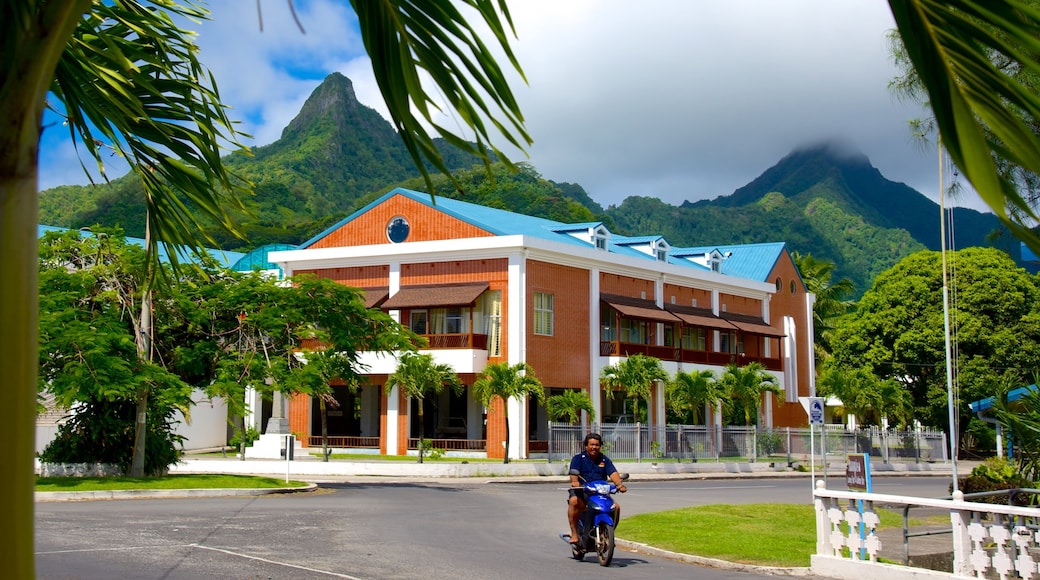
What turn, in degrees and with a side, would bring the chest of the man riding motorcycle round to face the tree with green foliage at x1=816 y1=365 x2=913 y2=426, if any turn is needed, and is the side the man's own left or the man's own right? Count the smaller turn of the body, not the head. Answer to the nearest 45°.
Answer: approximately 180°

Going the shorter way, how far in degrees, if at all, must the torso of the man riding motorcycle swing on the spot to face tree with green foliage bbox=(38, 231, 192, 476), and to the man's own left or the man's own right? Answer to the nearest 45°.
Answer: approximately 135° to the man's own right

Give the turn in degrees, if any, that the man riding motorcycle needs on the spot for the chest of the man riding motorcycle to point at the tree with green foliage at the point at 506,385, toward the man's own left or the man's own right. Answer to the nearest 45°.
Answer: approximately 180°

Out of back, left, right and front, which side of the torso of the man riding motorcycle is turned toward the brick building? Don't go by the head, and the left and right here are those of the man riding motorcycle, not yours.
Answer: back

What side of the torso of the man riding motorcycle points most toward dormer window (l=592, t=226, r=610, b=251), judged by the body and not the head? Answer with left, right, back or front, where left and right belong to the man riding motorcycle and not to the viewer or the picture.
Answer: back

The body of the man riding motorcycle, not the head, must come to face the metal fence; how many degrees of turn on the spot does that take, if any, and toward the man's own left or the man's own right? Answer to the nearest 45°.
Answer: approximately 180°

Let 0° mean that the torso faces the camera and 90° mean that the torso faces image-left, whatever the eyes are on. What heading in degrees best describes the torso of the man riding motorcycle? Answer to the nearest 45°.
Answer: approximately 0°

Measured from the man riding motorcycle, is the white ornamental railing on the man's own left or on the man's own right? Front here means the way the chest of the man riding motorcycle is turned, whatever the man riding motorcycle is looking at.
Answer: on the man's own left
